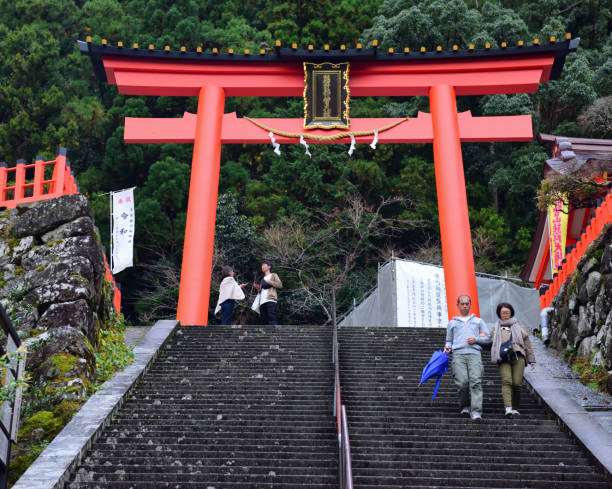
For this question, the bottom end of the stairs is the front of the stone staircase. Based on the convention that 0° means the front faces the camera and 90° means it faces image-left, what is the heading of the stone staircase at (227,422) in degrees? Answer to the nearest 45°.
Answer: approximately 0°

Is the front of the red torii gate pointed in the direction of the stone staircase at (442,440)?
yes

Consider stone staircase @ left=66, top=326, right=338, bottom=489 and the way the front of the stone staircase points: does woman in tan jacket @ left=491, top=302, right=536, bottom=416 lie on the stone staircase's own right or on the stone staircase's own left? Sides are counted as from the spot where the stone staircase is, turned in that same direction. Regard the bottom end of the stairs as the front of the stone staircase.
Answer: on the stone staircase's own left

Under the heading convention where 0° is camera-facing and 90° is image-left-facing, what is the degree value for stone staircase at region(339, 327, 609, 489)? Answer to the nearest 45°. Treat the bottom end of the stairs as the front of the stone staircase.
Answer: approximately 0°

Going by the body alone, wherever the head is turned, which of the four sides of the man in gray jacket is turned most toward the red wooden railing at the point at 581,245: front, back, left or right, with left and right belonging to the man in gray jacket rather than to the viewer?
back

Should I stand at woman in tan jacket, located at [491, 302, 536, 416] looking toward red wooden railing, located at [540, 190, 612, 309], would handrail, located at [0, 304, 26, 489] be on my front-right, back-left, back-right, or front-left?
back-left

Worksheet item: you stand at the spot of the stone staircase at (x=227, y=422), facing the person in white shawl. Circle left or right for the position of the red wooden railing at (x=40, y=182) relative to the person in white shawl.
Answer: left

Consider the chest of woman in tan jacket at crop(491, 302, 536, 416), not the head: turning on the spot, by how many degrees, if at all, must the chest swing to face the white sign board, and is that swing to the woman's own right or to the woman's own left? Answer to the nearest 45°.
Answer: approximately 180°
